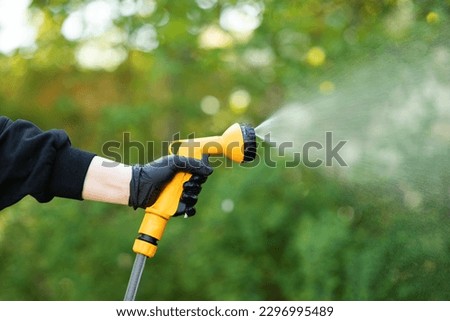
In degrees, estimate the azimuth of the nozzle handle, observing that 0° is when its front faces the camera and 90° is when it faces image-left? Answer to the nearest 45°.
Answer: approximately 270°
